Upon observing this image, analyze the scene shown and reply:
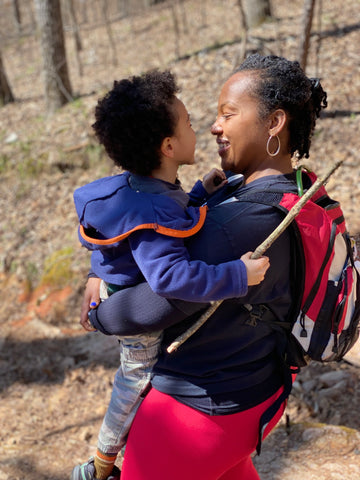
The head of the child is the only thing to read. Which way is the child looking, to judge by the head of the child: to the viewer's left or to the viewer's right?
to the viewer's right

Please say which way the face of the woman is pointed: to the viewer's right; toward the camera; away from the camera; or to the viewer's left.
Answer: to the viewer's left

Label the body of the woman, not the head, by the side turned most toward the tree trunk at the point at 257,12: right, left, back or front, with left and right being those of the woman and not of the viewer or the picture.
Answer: right

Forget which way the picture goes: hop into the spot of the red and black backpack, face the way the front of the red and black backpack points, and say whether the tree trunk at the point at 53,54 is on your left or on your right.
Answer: on your left

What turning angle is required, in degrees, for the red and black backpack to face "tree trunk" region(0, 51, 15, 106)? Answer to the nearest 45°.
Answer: approximately 135° to its left

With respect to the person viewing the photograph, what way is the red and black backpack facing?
facing to the right of the viewer

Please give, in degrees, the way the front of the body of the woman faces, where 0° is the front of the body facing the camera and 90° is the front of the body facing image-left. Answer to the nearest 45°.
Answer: approximately 90°

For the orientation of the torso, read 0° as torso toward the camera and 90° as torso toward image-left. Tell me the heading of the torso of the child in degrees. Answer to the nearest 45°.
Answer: approximately 225°

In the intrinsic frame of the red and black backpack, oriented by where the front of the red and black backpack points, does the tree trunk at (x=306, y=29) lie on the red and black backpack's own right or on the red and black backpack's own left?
on the red and black backpack's own left

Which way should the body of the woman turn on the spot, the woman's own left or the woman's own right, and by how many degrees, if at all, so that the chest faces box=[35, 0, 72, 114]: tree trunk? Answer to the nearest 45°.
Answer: approximately 90° to the woman's own right
